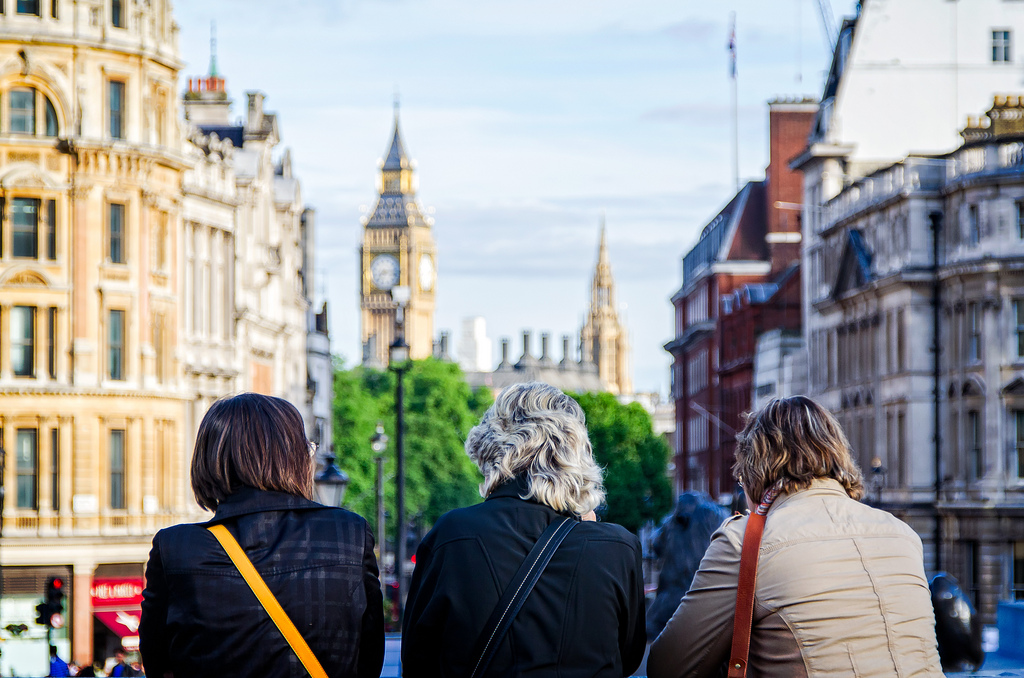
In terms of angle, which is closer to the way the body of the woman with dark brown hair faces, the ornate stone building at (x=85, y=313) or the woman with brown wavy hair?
the ornate stone building

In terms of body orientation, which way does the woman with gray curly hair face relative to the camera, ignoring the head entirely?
away from the camera

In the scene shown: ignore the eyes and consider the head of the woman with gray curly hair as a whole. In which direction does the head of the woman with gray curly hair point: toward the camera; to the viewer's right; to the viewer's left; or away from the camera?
away from the camera

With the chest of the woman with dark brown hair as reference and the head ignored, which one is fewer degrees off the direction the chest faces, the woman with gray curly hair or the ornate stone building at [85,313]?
the ornate stone building

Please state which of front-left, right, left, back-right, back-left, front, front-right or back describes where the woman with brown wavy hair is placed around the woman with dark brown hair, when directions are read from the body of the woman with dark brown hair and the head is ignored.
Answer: right

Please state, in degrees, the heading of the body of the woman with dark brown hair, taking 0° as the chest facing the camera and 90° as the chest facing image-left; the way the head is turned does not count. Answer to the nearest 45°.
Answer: approximately 180°

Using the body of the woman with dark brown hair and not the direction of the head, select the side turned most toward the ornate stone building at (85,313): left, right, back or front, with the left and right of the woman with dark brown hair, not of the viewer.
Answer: front

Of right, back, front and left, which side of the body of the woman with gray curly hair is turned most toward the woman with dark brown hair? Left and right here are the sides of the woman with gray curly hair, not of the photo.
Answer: left

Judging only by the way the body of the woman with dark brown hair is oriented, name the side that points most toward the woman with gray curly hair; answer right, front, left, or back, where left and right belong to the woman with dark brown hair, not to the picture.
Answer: right

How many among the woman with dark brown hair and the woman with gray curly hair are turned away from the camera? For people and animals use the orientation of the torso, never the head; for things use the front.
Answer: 2

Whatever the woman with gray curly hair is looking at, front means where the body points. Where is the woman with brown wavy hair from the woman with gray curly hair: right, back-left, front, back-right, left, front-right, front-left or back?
right
